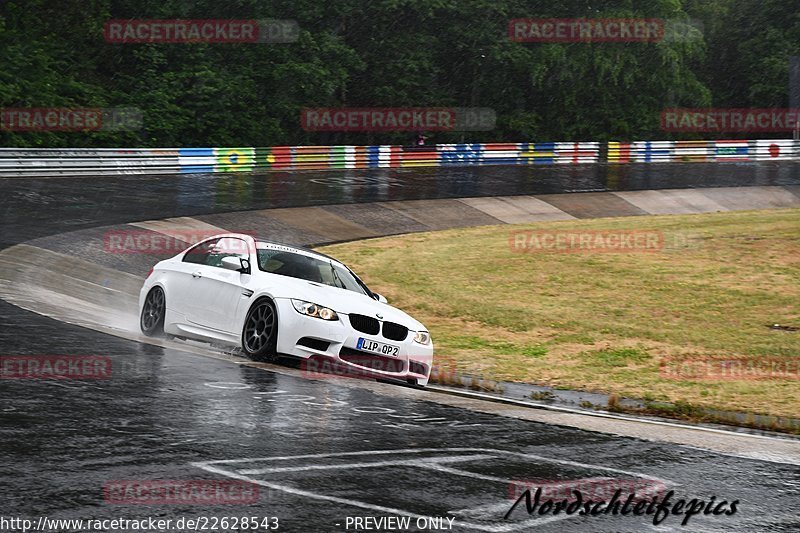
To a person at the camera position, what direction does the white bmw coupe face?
facing the viewer and to the right of the viewer

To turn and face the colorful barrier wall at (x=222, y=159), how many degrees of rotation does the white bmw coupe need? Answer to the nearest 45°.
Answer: approximately 135° to its left
